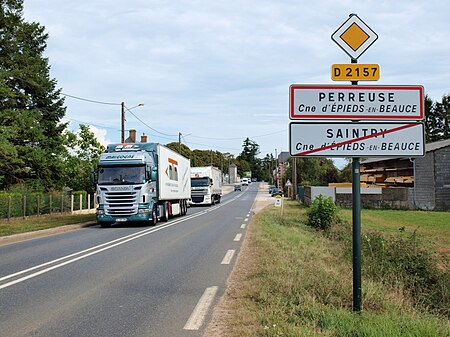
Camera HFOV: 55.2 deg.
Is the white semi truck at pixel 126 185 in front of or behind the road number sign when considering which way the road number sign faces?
behind

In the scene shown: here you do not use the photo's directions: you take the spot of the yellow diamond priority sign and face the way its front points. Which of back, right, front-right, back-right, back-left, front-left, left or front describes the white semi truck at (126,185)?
back-right

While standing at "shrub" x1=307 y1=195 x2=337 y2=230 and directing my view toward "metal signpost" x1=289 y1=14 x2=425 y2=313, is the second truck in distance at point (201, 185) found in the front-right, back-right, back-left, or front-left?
back-right

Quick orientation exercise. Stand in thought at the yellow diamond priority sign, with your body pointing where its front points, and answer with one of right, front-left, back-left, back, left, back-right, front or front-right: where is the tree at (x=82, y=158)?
back-right

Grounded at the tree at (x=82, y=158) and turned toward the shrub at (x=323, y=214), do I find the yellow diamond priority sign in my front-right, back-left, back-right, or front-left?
front-right

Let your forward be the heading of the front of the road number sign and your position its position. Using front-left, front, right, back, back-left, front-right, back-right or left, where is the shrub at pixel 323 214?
back

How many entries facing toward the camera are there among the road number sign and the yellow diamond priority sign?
2

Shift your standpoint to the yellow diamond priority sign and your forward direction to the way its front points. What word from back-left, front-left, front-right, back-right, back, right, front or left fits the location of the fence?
back-right

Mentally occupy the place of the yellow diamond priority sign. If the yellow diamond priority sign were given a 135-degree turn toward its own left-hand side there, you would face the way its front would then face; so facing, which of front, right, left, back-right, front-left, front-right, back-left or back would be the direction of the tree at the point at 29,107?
left

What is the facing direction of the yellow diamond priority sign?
toward the camera

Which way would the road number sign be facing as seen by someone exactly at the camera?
facing the viewer
